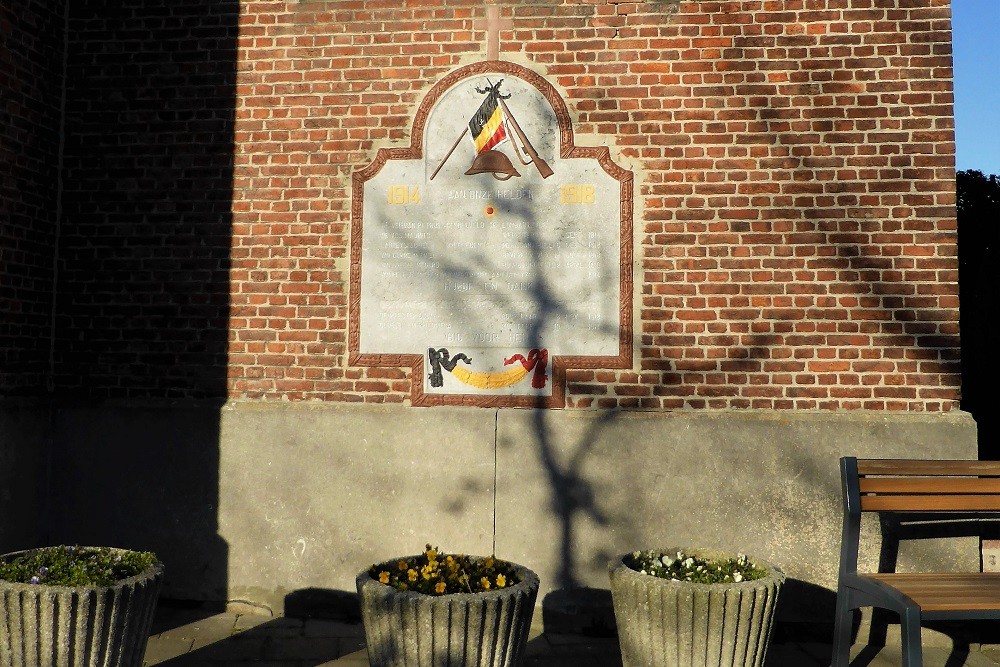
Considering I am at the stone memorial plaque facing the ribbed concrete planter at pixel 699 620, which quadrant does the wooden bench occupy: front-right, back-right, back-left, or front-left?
front-left

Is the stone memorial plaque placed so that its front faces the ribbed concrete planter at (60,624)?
no

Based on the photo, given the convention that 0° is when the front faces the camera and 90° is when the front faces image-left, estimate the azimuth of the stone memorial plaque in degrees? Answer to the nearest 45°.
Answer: approximately 0°

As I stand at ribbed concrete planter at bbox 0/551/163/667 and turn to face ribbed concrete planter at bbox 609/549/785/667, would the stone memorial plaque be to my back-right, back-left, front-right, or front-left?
front-left

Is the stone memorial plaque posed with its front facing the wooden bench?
no

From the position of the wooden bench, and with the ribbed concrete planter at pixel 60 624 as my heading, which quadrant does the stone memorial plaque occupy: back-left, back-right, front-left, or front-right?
front-right
